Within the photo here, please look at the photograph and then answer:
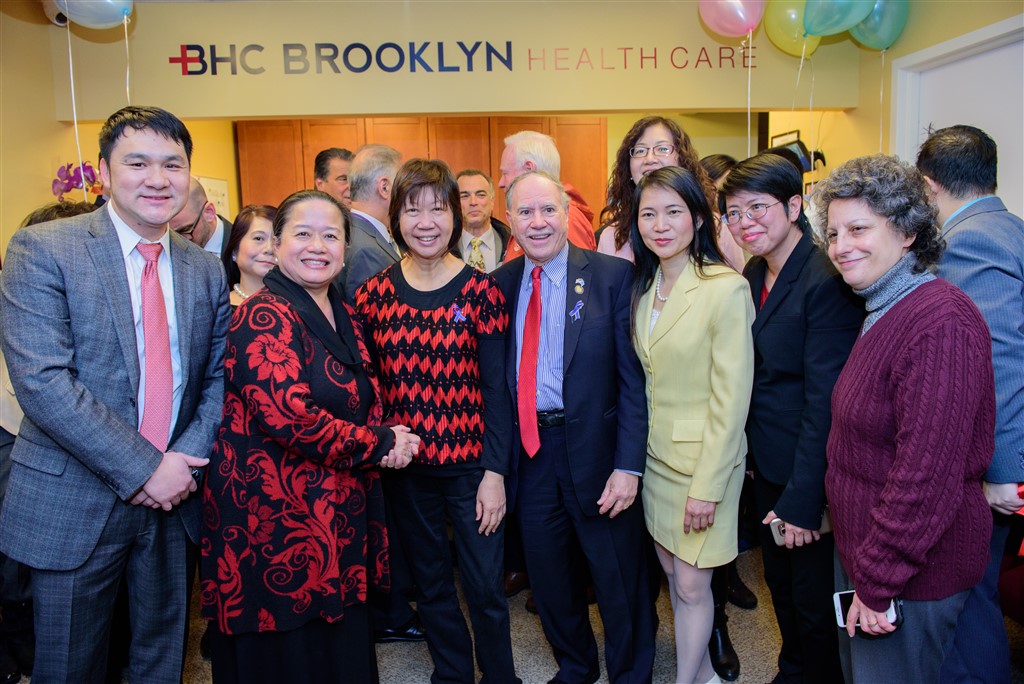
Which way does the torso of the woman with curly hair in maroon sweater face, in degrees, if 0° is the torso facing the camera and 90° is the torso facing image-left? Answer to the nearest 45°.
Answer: approximately 45°

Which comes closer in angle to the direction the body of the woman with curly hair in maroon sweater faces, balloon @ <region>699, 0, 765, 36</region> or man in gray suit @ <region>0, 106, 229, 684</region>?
the man in gray suit

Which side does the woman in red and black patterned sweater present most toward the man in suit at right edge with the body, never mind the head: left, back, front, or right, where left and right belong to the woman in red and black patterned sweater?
left

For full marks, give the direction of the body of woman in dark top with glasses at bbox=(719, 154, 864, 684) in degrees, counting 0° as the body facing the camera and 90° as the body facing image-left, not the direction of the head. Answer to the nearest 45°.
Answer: approximately 45°

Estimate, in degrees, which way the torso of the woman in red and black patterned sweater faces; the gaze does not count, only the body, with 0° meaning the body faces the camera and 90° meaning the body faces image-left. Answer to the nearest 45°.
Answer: approximately 0°

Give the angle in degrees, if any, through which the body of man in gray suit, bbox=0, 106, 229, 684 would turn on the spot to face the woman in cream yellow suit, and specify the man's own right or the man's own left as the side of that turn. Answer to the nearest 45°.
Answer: approximately 45° to the man's own left

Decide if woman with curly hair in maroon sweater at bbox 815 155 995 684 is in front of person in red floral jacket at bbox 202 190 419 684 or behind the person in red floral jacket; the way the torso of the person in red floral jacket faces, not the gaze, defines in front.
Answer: in front

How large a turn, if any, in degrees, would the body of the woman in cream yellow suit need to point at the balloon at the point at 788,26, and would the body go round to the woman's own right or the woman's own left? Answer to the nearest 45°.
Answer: approximately 135° to the woman's own right
